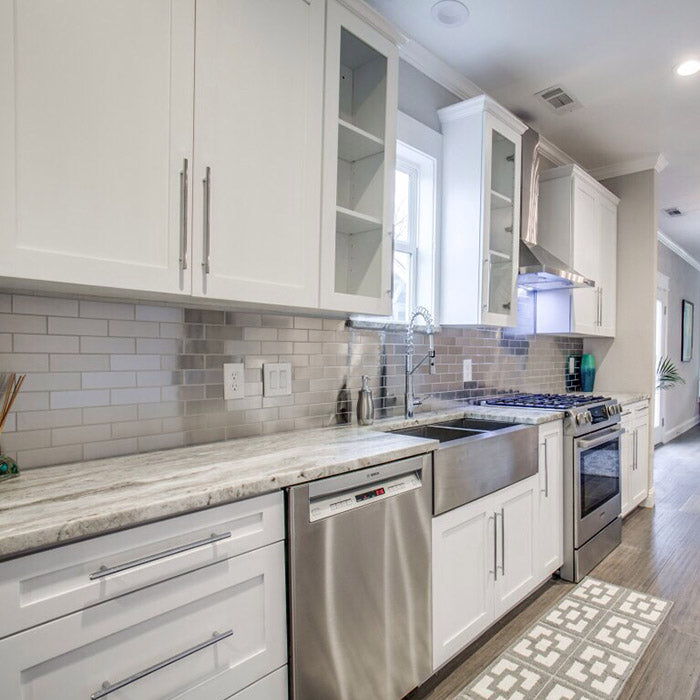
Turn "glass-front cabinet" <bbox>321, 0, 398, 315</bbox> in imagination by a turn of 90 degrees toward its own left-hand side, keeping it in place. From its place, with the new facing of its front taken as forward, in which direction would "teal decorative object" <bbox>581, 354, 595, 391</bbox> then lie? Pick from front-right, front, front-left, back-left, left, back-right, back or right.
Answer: front

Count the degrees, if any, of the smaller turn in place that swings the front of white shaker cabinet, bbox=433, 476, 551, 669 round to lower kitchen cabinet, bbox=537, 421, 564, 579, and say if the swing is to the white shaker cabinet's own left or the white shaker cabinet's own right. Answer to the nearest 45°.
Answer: approximately 90° to the white shaker cabinet's own left

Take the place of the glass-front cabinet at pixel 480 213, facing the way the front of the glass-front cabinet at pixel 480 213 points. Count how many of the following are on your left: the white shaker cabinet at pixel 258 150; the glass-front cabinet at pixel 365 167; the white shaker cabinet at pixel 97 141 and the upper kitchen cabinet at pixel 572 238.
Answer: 1

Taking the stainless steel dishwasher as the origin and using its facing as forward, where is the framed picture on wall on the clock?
The framed picture on wall is roughly at 9 o'clock from the stainless steel dishwasher.

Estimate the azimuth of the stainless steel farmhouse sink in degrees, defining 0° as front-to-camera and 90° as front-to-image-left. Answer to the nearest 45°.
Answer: approximately 315°

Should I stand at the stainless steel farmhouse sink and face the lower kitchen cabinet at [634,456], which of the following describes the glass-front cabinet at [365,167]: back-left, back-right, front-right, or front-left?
back-left

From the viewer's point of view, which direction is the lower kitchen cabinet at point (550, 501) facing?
to the viewer's right

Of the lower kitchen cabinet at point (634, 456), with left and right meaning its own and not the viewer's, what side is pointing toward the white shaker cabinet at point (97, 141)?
right

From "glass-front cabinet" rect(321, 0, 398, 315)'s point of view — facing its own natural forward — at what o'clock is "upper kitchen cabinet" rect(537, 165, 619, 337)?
The upper kitchen cabinet is roughly at 9 o'clock from the glass-front cabinet.
